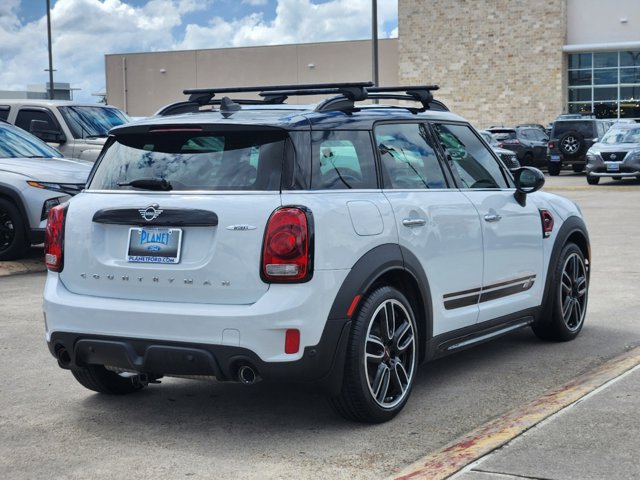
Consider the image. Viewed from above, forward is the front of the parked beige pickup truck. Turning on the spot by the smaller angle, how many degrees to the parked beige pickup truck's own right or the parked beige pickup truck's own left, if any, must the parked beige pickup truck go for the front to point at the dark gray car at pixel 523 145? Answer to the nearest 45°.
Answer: approximately 90° to the parked beige pickup truck's own left

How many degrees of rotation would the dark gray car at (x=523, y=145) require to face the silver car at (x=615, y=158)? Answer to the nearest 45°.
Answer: approximately 135° to its right

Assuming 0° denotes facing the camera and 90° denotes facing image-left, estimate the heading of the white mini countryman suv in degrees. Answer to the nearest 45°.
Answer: approximately 225°

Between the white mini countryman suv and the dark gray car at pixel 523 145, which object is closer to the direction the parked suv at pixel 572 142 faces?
the dark gray car

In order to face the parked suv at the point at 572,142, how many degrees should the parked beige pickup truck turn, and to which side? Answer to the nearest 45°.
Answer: approximately 90° to its left

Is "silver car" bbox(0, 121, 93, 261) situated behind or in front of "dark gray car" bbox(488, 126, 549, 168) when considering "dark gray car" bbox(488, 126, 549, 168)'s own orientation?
behind

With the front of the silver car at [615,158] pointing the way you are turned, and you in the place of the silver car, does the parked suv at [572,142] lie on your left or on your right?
on your right

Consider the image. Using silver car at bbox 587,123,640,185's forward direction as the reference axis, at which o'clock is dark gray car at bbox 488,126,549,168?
The dark gray car is roughly at 4 o'clock from the silver car.

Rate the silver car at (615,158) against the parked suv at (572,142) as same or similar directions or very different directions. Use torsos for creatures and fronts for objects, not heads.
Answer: very different directions

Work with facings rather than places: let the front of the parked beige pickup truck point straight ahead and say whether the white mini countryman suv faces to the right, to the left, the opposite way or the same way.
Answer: to the left

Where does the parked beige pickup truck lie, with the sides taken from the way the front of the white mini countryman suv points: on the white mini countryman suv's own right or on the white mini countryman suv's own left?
on the white mini countryman suv's own left
